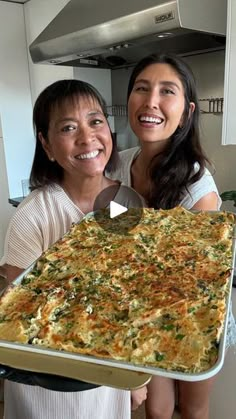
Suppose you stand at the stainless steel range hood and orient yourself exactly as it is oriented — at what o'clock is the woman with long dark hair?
The woman with long dark hair is roughly at 10 o'clock from the stainless steel range hood.

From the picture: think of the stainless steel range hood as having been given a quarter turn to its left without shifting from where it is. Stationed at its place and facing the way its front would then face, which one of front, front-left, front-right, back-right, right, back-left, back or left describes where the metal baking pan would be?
front-right

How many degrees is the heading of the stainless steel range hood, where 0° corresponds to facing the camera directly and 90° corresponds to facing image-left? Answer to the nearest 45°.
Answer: approximately 45°
